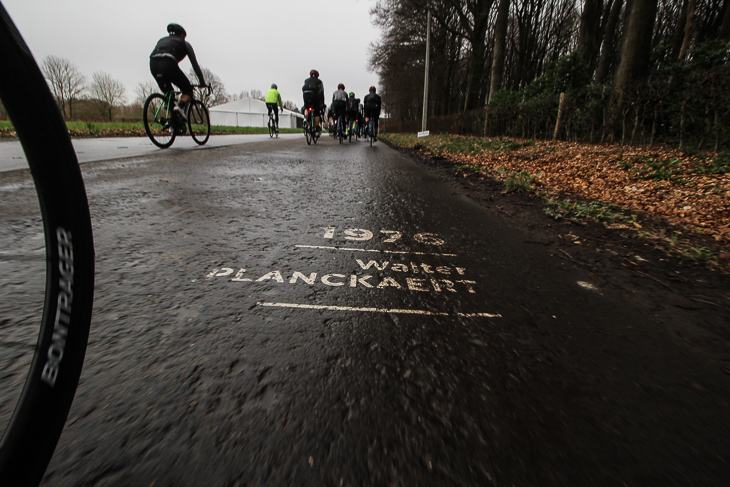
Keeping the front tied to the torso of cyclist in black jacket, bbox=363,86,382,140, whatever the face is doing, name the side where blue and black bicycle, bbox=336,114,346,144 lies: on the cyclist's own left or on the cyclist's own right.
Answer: on the cyclist's own left

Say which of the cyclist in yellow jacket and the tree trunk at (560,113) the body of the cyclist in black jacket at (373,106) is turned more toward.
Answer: the cyclist in yellow jacket

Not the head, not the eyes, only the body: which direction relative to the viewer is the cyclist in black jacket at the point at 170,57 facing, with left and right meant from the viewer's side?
facing away from the viewer and to the right of the viewer

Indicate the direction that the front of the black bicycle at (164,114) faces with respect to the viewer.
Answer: facing away from the viewer and to the right of the viewer

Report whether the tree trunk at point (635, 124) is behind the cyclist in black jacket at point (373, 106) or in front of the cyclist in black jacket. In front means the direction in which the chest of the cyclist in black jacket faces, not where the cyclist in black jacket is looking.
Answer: behind

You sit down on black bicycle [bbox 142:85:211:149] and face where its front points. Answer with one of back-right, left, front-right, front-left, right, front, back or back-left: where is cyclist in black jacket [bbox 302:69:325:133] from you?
front

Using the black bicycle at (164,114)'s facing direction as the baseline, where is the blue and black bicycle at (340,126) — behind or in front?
in front

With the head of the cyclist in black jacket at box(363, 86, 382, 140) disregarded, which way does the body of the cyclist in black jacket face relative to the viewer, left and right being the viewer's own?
facing away from the viewer

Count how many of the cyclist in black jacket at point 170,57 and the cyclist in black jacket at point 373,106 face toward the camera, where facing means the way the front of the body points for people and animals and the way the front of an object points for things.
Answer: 0

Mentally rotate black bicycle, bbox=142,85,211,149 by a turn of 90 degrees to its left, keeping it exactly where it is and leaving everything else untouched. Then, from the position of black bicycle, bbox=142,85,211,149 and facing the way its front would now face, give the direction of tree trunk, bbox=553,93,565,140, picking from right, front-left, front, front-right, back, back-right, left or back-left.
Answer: back-right

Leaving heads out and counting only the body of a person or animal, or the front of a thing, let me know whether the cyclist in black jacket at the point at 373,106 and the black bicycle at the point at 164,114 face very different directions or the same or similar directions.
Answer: same or similar directions

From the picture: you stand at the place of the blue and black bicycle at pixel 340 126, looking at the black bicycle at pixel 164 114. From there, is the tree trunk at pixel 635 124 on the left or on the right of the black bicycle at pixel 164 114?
left

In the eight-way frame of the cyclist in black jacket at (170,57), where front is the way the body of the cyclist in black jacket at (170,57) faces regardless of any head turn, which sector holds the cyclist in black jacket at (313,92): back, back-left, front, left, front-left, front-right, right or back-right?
front

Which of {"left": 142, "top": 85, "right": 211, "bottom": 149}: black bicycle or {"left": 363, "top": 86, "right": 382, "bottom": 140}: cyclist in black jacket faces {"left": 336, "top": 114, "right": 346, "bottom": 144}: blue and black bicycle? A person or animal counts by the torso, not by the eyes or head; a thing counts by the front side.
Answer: {"left": 142, "top": 85, "right": 211, "bottom": 149}: black bicycle

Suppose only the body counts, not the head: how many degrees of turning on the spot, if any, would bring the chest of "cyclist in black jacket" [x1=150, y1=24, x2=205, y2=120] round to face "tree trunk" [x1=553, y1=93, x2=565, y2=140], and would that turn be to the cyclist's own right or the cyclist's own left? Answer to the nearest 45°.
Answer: approximately 45° to the cyclist's own right

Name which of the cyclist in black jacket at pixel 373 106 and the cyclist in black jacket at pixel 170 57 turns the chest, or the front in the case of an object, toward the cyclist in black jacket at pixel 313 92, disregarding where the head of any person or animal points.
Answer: the cyclist in black jacket at pixel 170 57

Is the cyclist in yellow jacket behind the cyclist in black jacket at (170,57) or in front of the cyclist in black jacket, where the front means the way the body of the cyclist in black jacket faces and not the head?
in front

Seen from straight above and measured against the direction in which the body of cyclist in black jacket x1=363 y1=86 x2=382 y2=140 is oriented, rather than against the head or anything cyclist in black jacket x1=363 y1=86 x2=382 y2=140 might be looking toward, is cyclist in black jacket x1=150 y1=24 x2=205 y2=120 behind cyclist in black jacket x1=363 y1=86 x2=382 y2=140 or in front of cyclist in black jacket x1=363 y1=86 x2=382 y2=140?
behind
